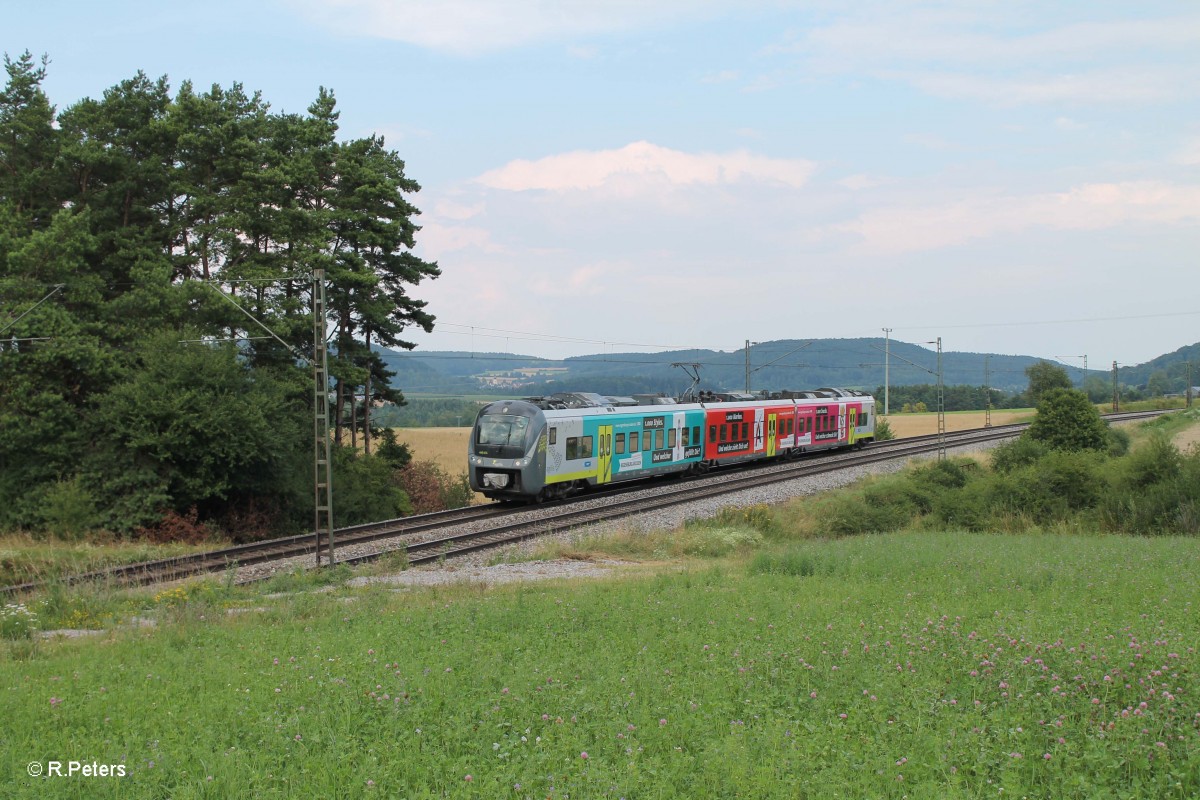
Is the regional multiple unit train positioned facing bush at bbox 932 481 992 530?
no

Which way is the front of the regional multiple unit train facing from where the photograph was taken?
facing the viewer and to the left of the viewer

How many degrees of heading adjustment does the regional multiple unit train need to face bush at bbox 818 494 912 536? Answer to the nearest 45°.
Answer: approximately 90° to its left

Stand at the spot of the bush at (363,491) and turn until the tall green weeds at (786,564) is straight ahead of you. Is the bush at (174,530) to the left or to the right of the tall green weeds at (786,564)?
right

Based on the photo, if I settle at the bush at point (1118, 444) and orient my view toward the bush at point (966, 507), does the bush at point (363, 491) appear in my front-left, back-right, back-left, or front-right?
front-right

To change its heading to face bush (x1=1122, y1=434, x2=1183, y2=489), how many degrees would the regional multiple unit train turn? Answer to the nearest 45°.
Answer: approximately 135° to its left

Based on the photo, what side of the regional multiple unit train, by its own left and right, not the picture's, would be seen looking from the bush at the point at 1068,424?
back

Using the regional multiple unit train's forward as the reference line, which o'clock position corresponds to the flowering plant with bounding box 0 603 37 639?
The flowering plant is roughly at 11 o'clock from the regional multiple unit train.

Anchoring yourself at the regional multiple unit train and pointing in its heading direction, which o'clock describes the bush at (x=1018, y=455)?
The bush is roughly at 7 o'clock from the regional multiple unit train.
